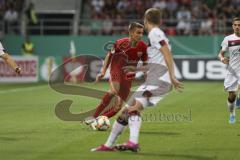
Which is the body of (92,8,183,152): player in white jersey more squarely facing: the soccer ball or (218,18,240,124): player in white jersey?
the soccer ball

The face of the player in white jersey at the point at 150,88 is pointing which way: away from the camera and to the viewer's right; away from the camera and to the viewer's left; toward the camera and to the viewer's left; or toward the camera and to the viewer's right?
away from the camera and to the viewer's left

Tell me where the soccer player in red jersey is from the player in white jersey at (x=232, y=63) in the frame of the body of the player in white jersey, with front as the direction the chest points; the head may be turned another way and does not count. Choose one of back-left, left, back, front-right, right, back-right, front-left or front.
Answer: front-right

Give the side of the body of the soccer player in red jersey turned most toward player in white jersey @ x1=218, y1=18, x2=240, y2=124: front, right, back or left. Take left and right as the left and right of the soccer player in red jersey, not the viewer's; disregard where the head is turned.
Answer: left

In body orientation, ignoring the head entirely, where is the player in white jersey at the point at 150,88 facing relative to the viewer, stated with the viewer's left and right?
facing to the left of the viewer

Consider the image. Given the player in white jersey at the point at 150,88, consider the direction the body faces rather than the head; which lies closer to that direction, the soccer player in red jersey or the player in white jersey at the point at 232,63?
the soccer player in red jersey
